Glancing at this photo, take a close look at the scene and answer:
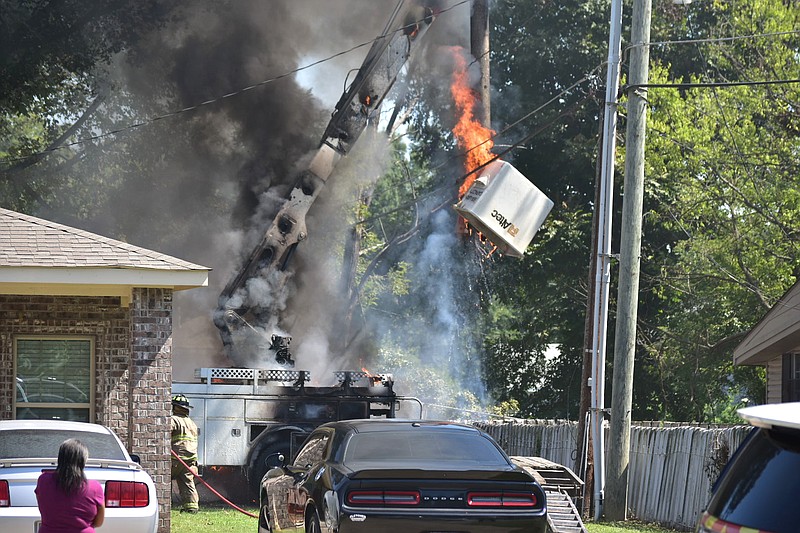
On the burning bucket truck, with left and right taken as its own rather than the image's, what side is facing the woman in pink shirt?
left

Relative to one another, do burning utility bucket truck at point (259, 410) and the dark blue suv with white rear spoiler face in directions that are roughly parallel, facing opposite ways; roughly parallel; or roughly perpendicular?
roughly perpendicular

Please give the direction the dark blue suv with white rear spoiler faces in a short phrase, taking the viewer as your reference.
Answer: facing away from the viewer

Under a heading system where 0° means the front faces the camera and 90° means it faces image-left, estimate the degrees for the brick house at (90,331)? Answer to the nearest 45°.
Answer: approximately 0°

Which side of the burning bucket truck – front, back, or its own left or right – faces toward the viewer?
left

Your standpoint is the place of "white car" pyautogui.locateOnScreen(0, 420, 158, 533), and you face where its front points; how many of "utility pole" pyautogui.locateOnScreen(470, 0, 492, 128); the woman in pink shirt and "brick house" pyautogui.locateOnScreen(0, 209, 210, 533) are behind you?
1

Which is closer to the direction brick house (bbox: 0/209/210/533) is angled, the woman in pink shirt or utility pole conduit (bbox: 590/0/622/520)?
the woman in pink shirt

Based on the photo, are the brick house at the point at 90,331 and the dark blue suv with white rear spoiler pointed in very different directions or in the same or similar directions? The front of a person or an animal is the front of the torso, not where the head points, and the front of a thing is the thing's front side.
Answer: very different directions

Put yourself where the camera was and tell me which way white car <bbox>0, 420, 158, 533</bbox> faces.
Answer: facing away from the viewer

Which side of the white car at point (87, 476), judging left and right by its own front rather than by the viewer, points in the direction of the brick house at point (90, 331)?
front

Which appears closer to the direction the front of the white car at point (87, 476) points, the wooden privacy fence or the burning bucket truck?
the burning bucket truck

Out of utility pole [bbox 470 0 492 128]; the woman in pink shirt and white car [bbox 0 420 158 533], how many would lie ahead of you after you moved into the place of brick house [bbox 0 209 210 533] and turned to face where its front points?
2

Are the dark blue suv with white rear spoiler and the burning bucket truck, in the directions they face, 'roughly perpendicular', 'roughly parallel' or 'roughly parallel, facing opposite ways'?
roughly perpendicular

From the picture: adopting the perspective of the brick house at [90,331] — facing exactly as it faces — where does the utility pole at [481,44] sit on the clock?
The utility pole is roughly at 7 o'clock from the brick house.
